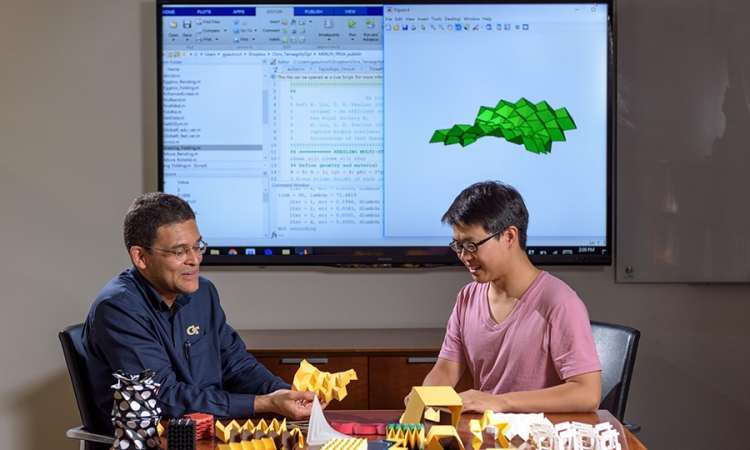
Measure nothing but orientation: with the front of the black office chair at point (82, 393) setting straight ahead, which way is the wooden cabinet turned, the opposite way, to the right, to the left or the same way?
to the right

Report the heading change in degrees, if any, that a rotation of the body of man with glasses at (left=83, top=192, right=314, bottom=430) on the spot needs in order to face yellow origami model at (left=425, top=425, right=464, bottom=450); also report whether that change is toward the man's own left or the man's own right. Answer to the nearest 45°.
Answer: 0° — they already face it

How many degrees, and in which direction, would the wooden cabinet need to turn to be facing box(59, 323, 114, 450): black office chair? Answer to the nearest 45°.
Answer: approximately 45° to its right

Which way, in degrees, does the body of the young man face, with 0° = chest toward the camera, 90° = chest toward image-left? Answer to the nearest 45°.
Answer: approximately 45°

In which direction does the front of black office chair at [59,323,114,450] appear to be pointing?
to the viewer's right

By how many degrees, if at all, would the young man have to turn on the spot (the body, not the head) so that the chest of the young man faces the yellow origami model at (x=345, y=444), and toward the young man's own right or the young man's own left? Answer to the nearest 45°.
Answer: approximately 45° to the young man's own left

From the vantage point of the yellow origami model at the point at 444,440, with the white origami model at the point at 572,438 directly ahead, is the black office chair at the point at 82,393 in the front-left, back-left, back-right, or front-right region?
back-left

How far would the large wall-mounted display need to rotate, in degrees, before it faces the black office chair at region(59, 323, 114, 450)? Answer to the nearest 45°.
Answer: approximately 45° to its right

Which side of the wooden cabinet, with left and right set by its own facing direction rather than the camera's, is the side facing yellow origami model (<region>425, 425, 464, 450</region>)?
front
